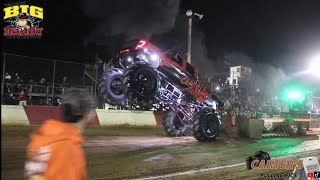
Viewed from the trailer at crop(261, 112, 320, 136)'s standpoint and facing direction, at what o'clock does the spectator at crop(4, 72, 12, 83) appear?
The spectator is roughly at 11 o'clock from the trailer.

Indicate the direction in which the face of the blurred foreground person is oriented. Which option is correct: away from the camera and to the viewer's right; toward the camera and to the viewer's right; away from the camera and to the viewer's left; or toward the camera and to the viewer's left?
away from the camera and to the viewer's right

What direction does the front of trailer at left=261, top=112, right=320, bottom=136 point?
to the viewer's left

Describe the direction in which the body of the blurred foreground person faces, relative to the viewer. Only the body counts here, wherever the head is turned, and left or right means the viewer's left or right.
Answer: facing away from the viewer and to the right of the viewer

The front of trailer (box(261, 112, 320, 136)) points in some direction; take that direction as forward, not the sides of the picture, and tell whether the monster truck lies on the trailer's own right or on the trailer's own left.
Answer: on the trailer's own left

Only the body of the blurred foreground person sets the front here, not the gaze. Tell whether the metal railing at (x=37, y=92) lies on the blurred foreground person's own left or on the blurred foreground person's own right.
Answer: on the blurred foreground person's own left

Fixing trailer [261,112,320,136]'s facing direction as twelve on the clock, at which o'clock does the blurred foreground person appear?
The blurred foreground person is roughly at 9 o'clock from the trailer.

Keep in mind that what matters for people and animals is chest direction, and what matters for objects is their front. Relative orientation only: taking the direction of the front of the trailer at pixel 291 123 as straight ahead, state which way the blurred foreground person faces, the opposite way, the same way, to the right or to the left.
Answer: to the right

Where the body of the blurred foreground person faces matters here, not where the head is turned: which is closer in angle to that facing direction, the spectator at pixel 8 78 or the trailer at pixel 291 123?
the trailer
